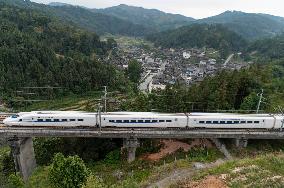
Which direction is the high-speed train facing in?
to the viewer's left
